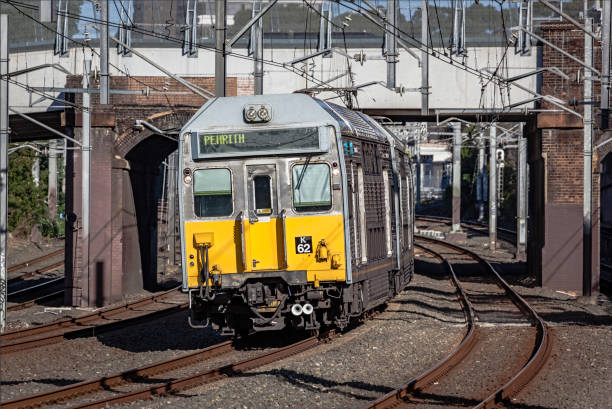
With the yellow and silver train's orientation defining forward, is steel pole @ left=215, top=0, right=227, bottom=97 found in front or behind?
behind

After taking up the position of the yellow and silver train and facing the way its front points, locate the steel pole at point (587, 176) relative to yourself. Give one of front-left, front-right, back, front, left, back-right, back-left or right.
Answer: back-left

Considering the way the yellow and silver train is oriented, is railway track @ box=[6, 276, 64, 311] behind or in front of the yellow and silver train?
behind

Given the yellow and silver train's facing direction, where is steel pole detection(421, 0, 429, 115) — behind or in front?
behind

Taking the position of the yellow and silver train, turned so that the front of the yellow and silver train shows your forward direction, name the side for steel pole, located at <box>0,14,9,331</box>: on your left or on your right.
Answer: on your right

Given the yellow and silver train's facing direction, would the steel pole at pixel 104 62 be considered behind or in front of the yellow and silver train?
behind

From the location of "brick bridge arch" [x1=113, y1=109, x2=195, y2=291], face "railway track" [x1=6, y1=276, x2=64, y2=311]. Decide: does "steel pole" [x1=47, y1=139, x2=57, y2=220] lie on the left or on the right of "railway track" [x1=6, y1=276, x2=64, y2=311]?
right

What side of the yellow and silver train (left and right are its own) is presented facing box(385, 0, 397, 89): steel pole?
back

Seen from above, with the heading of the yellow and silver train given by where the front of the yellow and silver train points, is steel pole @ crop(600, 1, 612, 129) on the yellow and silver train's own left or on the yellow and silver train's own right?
on the yellow and silver train's own left

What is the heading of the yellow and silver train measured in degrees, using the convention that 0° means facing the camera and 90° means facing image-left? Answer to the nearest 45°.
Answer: approximately 0°
